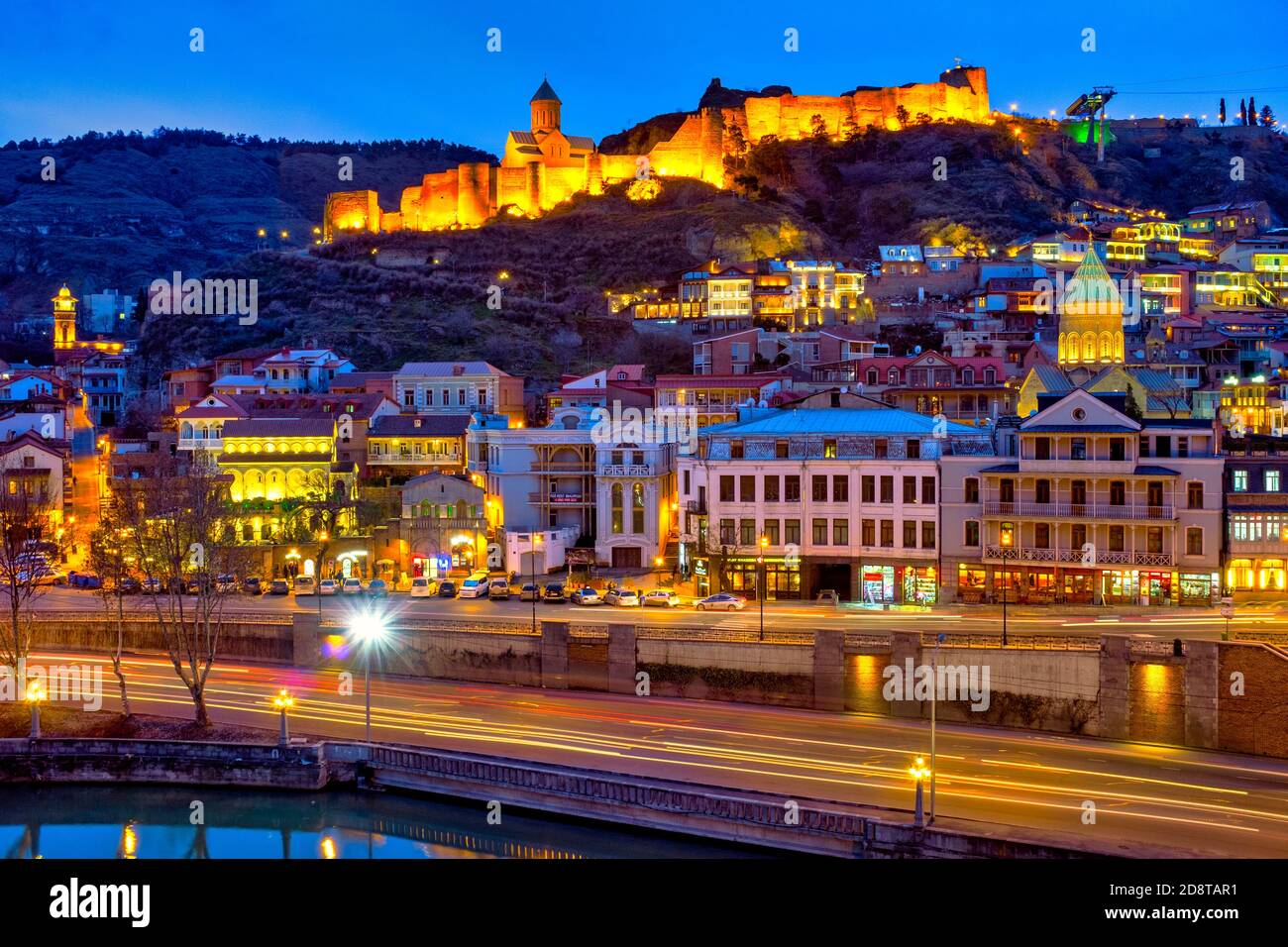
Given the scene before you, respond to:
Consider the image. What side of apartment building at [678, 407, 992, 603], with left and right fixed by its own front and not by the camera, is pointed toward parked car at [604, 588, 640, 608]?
right

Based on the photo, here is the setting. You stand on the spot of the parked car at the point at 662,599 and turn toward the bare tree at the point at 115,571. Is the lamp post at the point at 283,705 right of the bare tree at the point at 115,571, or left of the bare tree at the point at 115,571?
left

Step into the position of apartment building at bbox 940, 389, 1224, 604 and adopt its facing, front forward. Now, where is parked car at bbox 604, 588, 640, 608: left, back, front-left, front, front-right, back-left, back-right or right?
right

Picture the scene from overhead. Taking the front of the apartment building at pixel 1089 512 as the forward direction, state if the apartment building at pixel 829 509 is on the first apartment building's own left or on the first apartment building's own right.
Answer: on the first apartment building's own right

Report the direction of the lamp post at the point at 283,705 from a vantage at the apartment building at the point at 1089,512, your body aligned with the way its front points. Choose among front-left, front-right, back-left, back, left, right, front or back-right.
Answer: front-right

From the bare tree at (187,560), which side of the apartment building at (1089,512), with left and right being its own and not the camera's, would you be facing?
right

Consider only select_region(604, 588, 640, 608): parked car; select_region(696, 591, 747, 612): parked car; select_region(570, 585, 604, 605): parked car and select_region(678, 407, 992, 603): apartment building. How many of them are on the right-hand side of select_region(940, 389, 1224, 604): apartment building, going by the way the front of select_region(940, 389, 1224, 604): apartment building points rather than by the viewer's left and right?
4

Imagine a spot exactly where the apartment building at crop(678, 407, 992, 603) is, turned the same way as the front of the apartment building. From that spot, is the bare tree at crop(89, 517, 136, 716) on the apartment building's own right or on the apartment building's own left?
on the apartment building's own right

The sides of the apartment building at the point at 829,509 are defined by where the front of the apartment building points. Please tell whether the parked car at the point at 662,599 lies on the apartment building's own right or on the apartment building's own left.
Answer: on the apartment building's own right

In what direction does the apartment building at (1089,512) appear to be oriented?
toward the camera

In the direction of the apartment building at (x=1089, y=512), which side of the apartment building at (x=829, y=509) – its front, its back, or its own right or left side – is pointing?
left

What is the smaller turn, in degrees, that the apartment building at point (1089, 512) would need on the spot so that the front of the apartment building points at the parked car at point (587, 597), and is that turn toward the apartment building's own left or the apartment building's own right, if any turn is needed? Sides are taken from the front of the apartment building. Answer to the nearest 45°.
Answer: approximately 90° to the apartment building's own right

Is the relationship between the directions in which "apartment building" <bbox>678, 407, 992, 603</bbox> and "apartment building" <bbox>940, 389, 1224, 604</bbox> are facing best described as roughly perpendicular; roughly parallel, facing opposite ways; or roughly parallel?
roughly parallel

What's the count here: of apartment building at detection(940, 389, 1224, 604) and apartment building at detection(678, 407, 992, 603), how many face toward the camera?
2
